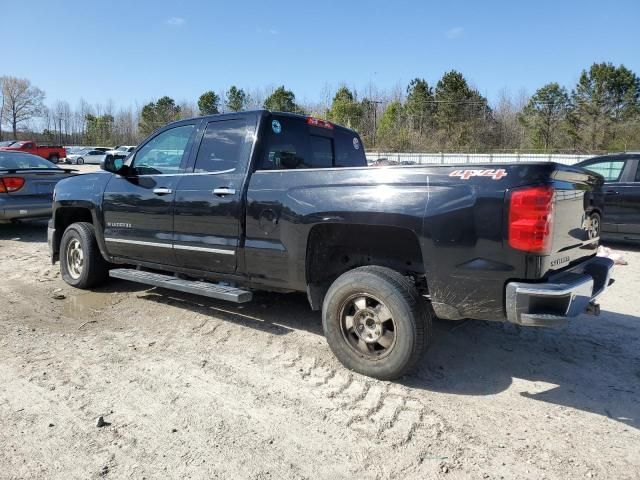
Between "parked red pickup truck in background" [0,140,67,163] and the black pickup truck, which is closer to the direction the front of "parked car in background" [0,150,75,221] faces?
the parked red pickup truck in background

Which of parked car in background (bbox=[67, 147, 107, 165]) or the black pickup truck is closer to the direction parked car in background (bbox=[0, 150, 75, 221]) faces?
the parked car in background

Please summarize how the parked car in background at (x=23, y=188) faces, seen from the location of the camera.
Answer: facing away from the viewer and to the left of the viewer

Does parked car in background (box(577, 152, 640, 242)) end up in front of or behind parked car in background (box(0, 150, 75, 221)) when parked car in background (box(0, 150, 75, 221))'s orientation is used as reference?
behind
